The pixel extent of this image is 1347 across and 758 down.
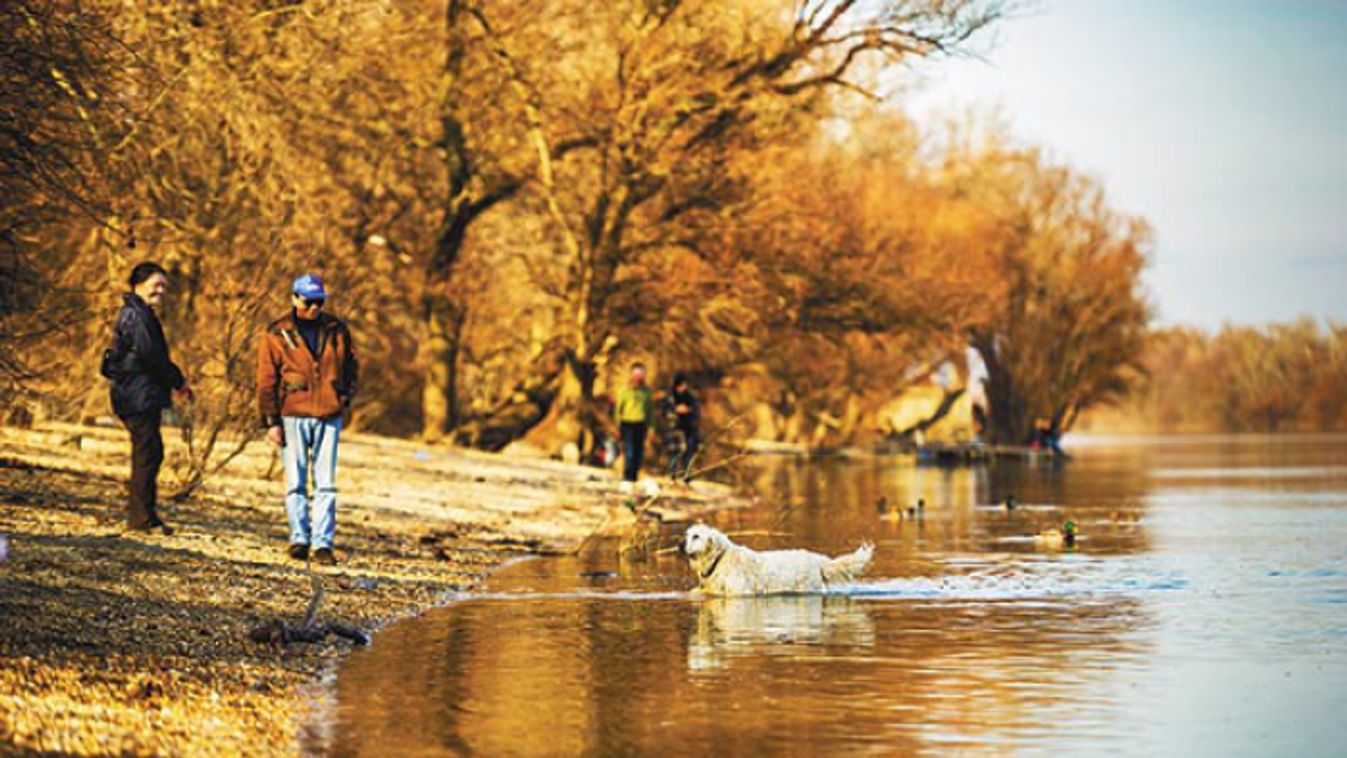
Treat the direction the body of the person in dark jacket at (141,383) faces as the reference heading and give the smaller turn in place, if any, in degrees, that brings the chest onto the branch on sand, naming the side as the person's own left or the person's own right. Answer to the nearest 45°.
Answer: approximately 90° to the person's own right

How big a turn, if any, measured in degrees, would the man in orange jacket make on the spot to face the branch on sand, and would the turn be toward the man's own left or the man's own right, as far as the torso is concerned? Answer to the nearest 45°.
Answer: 0° — they already face it

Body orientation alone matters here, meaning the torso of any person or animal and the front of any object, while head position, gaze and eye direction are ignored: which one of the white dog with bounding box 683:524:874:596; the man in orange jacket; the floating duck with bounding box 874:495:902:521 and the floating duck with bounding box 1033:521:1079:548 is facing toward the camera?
the man in orange jacket

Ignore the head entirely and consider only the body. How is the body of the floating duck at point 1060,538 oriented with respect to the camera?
to the viewer's right

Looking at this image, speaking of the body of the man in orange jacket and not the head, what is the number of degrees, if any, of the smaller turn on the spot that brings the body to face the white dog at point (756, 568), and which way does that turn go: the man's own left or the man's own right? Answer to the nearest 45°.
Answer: approximately 90° to the man's own left

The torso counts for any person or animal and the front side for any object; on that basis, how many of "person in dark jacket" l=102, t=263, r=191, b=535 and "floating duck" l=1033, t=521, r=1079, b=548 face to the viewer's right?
2

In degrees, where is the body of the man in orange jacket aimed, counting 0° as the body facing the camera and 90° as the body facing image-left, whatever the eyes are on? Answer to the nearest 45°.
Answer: approximately 0°

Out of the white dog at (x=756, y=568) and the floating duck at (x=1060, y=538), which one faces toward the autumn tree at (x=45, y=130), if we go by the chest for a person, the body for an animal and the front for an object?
the white dog

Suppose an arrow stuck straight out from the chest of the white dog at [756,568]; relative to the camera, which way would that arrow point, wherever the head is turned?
to the viewer's left

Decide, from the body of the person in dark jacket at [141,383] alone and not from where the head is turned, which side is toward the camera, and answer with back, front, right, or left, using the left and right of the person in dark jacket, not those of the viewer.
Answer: right
